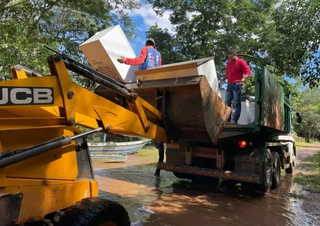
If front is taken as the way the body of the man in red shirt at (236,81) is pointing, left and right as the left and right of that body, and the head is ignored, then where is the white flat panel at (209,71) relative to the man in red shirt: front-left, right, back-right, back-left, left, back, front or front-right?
front-left

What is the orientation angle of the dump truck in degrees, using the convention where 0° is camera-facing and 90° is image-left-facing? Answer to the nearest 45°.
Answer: approximately 225°

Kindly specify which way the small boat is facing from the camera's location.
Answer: facing to the right of the viewer

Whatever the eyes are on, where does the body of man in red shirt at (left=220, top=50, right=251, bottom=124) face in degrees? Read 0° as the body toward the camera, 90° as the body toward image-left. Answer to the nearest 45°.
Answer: approximately 45°

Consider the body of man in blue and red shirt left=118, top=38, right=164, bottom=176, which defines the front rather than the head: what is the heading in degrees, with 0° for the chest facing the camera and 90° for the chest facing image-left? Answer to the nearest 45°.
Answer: approximately 135°

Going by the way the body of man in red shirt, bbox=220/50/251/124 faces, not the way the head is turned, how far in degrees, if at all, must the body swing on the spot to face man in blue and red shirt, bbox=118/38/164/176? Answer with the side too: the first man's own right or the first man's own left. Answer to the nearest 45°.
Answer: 0° — they already face them
